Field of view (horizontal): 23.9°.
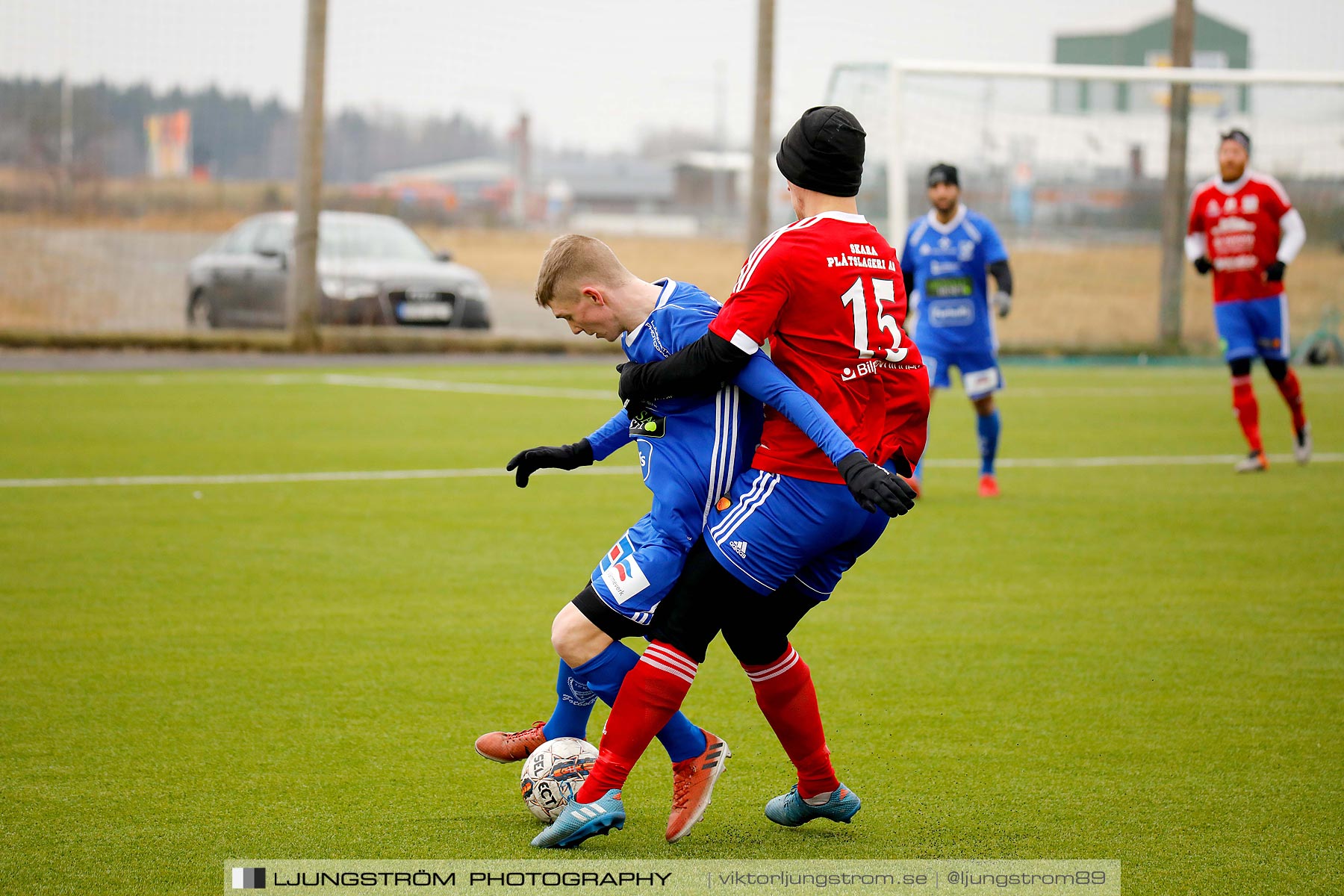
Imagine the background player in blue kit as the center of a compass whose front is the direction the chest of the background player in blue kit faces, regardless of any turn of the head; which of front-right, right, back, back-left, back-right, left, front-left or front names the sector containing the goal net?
back

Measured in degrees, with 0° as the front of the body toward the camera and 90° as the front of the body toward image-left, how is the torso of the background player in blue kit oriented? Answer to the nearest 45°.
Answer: approximately 0°

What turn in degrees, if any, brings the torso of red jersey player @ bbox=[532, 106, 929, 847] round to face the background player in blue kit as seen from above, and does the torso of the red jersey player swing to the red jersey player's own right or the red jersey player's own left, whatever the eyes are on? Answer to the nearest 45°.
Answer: approximately 45° to the red jersey player's own right

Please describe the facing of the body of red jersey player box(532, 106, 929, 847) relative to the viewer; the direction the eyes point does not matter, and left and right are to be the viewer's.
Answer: facing away from the viewer and to the left of the viewer

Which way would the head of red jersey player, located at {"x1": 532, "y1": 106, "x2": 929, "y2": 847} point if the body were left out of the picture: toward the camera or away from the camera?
away from the camera

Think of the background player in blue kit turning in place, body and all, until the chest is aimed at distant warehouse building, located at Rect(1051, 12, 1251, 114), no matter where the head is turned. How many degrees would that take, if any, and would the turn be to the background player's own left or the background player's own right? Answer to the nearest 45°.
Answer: approximately 180°

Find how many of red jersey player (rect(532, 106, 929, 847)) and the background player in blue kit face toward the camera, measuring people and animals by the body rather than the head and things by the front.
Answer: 1
